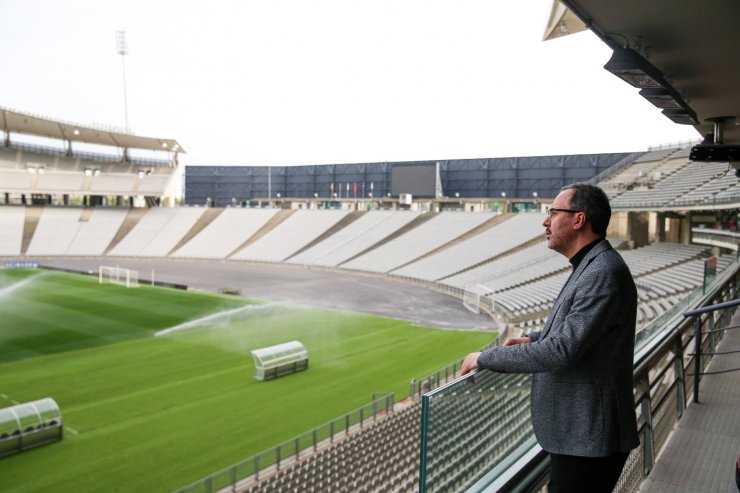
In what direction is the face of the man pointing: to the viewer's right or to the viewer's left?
to the viewer's left

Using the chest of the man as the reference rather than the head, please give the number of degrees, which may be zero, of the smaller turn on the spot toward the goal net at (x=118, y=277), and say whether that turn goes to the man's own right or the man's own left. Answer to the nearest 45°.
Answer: approximately 45° to the man's own right

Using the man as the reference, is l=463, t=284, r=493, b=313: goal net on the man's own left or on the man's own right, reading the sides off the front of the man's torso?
on the man's own right

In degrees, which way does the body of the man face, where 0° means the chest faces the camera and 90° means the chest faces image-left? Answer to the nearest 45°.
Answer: approximately 90°
